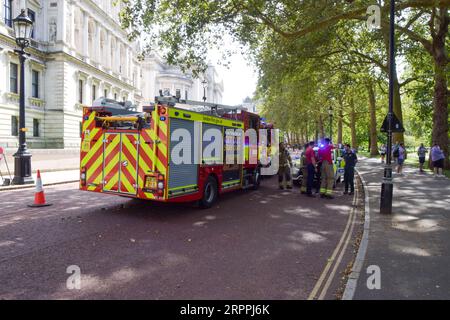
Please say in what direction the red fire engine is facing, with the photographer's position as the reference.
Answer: facing away from the viewer and to the right of the viewer

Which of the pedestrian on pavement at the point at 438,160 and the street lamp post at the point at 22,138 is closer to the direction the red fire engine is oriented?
the pedestrian on pavement

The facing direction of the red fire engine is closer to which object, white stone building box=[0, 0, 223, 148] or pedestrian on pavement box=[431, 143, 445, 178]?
the pedestrian on pavement

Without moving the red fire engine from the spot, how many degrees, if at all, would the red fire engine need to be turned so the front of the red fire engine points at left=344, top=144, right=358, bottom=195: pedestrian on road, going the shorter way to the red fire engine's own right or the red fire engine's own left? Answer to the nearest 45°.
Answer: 0° — it already faces them

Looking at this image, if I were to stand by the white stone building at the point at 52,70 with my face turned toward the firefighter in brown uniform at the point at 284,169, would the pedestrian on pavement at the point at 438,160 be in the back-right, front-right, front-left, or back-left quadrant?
front-left

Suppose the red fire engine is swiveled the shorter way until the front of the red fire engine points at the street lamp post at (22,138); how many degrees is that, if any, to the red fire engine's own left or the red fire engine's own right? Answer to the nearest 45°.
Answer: approximately 90° to the red fire engine's own left

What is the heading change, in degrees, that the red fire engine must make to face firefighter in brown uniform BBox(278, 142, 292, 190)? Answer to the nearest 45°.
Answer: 0° — it already faces them

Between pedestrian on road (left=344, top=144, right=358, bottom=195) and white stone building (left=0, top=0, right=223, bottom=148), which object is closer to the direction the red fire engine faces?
the pedestrian on road

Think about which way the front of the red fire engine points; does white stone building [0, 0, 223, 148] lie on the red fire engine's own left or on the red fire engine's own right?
on the red fire engine's own left

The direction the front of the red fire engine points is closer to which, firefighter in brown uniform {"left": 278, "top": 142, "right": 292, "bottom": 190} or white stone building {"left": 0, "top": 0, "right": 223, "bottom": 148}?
the firefighter in brown uniform

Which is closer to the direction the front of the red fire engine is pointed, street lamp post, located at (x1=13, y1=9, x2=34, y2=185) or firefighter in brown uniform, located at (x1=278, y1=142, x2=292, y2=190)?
the firefighter in brown uniform

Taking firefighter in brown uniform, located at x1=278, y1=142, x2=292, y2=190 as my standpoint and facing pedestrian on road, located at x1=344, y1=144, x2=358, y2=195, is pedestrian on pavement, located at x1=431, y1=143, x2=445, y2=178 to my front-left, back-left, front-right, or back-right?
front-left

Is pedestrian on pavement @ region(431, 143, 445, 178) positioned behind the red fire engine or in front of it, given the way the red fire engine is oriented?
in front
